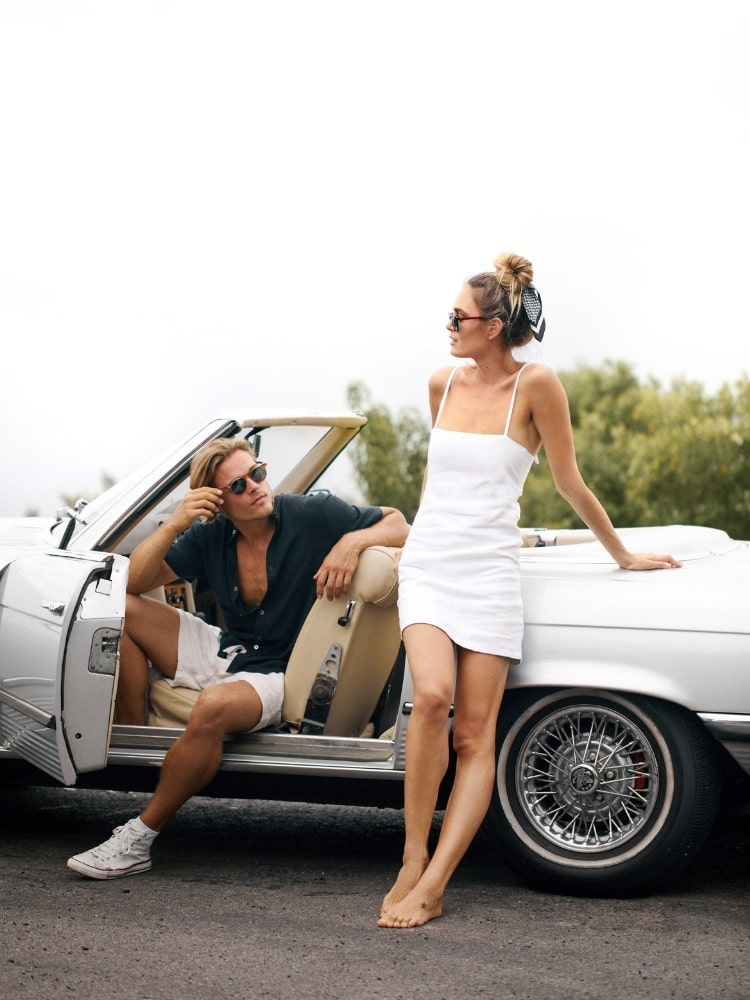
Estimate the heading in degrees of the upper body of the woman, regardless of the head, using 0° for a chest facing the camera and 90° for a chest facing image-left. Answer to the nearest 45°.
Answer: approximately 45°

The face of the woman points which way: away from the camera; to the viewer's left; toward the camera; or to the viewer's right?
to the viewer's left

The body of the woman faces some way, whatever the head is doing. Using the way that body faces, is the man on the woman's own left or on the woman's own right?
on the woman's own right
